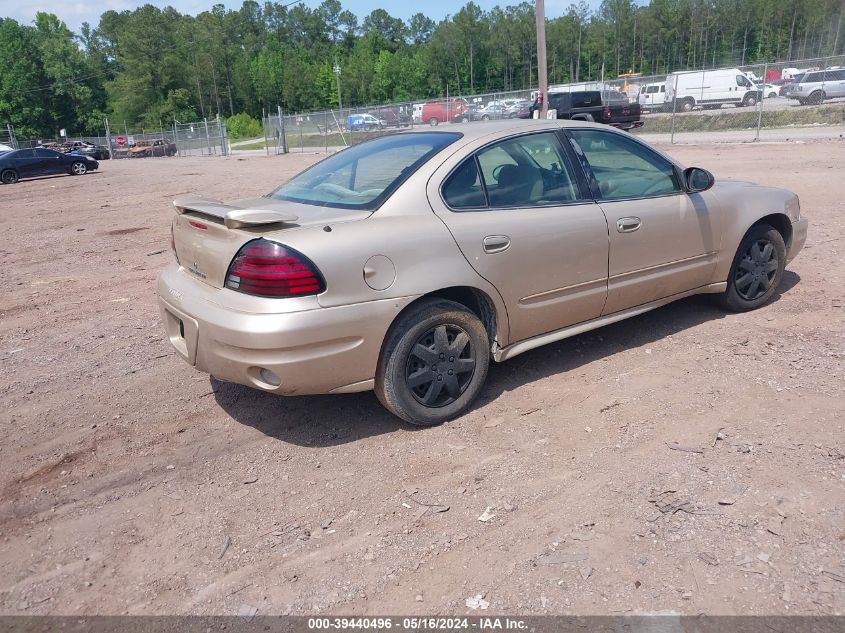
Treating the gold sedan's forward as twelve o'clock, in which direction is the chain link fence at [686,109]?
The chain link fence is roughly at 11 o'clock from the gold sedan.

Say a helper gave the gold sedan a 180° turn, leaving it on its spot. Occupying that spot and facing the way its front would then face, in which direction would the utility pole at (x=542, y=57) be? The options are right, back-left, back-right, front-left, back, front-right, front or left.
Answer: back-right

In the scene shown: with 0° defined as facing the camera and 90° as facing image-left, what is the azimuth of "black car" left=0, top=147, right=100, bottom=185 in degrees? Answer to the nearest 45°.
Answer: approximately 270°

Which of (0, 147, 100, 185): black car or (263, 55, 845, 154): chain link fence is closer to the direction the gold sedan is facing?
the chain link fence

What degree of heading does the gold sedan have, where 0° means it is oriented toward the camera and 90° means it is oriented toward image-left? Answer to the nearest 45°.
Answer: approximately 225°

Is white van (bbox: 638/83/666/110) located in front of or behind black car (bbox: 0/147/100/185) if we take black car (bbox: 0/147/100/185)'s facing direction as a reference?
in front

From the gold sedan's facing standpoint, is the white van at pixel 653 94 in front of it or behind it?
in front

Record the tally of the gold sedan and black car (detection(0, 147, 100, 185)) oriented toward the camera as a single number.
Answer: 0

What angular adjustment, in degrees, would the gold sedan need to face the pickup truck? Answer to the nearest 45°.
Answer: approximately 45° to its left
